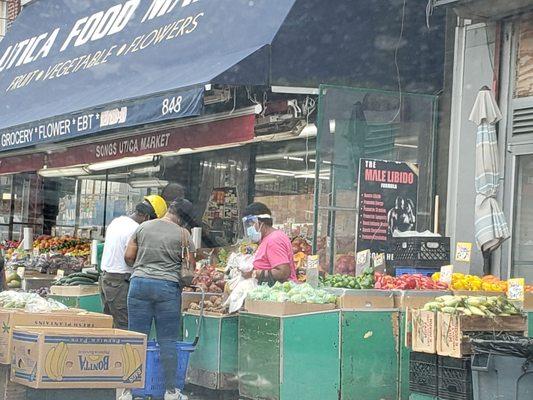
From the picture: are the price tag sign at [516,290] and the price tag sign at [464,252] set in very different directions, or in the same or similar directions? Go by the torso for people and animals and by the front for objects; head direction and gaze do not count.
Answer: same or similar directions

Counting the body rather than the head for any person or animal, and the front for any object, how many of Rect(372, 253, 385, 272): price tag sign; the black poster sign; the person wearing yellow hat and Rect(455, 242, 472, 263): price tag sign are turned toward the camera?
3

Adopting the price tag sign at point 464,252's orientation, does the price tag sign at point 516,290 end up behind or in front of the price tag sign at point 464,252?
in front

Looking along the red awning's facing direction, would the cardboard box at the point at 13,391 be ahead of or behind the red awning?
ahead

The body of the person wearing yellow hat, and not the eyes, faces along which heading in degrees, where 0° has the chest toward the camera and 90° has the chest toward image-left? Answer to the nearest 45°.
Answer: approximately 225°

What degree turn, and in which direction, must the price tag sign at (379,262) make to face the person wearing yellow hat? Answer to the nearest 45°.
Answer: approximately 90° to its right

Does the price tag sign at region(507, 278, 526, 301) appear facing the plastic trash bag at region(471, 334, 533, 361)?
yes

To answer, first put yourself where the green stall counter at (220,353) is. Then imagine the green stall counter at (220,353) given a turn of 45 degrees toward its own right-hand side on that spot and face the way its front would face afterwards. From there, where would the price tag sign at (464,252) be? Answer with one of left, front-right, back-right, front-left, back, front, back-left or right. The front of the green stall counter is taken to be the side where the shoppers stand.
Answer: back

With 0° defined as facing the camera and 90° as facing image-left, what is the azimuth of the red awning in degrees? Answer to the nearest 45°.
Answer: approximately 45°

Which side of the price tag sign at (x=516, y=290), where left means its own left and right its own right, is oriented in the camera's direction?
front

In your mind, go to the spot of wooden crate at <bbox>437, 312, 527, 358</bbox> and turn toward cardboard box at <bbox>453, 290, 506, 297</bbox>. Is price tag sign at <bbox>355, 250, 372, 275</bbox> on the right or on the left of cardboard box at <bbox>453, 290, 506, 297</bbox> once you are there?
left

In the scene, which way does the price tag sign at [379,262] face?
toward the camera
